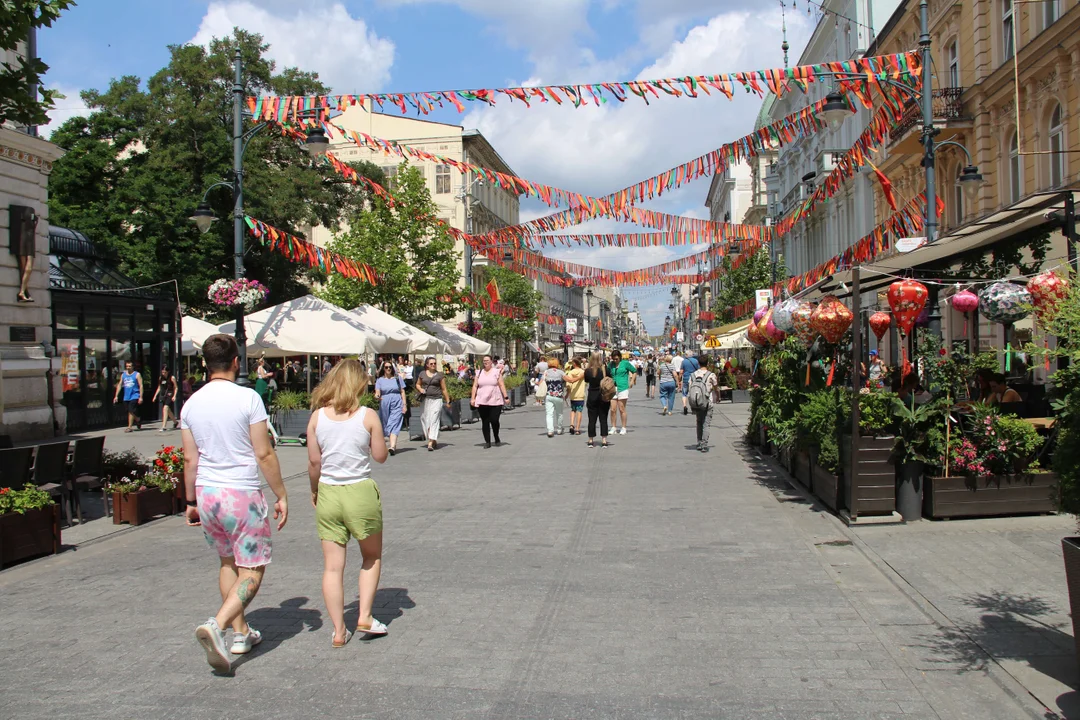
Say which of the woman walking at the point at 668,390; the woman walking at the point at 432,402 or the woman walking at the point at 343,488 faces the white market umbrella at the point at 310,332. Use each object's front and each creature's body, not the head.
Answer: the woman walking at the point at 343,488

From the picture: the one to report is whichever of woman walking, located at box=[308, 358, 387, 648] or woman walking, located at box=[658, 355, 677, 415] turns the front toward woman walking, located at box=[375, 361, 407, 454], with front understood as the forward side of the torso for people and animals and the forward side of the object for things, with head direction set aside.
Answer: woman walking, located at box=[308, 358, 387, 648]

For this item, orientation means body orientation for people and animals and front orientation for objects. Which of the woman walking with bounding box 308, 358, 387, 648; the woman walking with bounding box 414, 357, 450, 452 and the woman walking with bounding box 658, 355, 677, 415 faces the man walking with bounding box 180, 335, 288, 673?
the woman walking with bounding box 414, 357, 450, 452

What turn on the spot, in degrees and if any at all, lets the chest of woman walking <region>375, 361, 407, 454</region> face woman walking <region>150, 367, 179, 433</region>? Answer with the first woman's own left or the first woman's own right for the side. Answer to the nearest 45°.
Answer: approximately 135° to the first woman's own right

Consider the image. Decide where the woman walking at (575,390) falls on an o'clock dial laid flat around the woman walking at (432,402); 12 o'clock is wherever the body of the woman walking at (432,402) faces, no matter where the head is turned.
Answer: the woman walking at (575,390) is roughly at 8 o'clock from the woman walking at (432,402).

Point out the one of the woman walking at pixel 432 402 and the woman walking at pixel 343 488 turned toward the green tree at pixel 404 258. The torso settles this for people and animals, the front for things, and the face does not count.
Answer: the woman walking at pixel 343 488

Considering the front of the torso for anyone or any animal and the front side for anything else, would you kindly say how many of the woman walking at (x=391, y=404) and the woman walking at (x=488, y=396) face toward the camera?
2

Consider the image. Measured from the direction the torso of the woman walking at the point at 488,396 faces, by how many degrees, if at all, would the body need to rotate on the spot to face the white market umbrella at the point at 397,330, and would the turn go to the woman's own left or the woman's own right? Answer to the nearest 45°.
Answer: approximately 135° to the woman's own right
